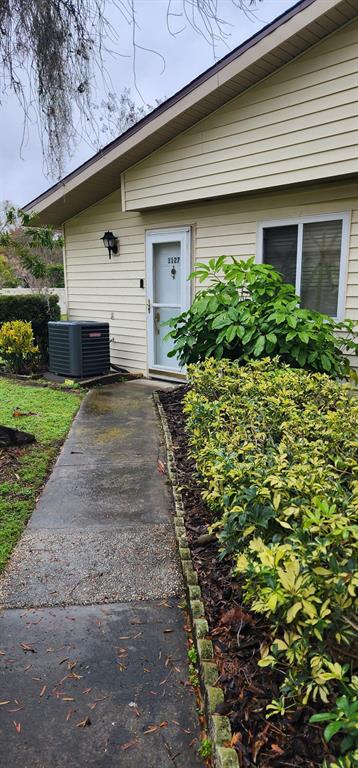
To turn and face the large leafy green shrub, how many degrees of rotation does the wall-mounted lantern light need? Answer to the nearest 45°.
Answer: approximately 45° to its left

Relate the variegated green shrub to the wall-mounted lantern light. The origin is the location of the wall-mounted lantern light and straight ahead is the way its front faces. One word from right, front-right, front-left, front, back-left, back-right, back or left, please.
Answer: front-left

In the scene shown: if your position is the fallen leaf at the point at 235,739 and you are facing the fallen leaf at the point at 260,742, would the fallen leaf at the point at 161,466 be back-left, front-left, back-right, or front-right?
back-left

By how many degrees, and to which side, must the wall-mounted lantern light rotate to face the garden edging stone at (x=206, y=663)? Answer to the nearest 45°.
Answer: approximately 45° to its left

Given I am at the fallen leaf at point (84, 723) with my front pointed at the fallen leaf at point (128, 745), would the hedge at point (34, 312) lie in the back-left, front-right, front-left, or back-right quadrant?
back-left

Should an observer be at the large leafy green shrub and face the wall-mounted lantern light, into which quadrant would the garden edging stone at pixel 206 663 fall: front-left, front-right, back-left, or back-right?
back-left

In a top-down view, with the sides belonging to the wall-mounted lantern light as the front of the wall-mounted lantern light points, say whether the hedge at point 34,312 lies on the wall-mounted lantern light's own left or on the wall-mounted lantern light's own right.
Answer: on the wall-mounted lantern light's own right

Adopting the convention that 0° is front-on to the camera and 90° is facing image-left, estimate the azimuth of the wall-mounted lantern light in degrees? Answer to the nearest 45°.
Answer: approximately 45°

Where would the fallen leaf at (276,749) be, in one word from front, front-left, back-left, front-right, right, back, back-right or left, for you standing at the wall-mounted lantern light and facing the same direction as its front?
front-left
